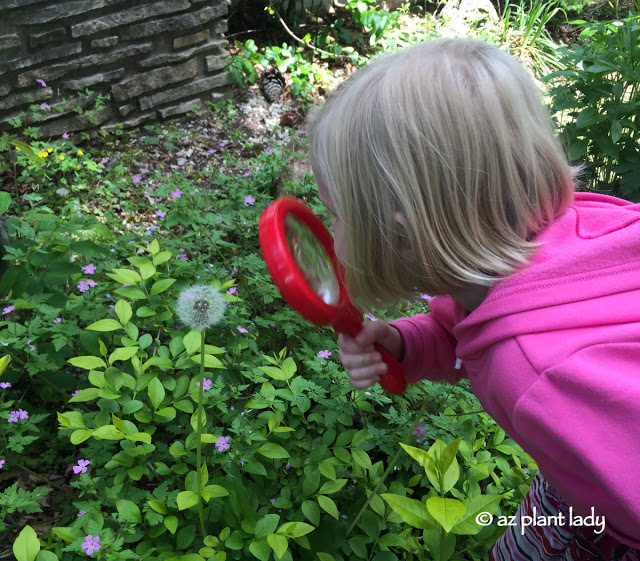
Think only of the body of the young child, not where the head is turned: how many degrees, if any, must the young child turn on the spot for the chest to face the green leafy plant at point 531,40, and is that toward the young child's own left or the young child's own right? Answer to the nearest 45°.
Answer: approximately 90° to the young child's own right

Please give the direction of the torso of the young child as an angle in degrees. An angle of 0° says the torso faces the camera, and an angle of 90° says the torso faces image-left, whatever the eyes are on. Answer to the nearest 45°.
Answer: approximately 90°

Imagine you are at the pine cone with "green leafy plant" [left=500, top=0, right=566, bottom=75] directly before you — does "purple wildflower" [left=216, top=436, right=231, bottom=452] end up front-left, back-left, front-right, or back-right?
back-right

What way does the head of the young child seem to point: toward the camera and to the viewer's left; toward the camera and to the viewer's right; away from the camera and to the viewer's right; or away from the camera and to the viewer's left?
away from the camera and to the viewer's left

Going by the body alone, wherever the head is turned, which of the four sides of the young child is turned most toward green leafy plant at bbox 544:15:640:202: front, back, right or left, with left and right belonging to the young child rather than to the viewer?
right

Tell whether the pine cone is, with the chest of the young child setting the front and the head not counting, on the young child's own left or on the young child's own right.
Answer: on the young child's own right
